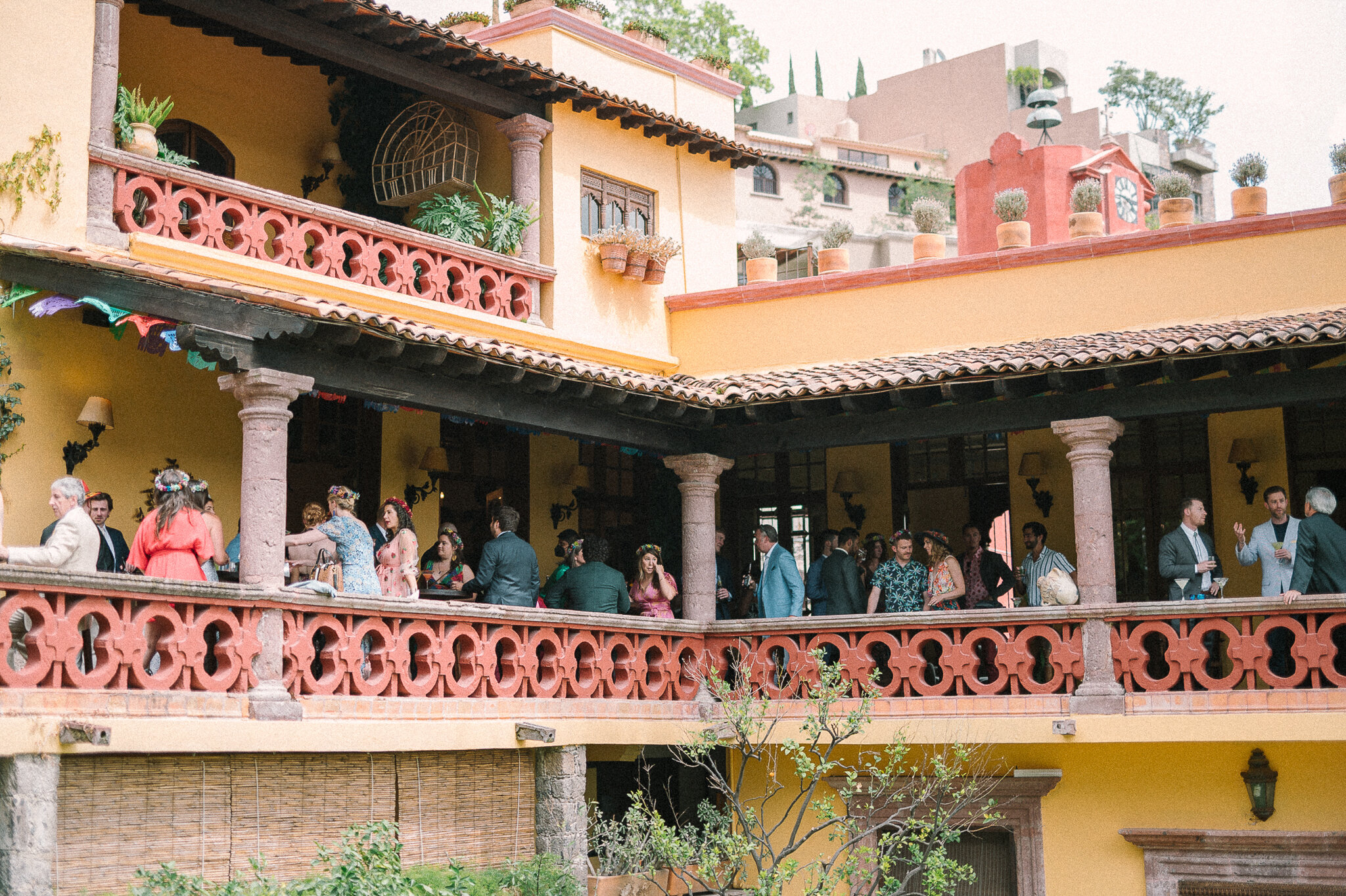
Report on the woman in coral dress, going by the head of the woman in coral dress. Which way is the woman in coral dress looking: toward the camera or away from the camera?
away from the camera

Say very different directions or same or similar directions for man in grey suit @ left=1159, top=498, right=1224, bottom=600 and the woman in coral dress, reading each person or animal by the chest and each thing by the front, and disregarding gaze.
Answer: very different directions

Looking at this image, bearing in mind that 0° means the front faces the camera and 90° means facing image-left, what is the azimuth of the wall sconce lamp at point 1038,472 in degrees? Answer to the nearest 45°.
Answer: approximately 45°

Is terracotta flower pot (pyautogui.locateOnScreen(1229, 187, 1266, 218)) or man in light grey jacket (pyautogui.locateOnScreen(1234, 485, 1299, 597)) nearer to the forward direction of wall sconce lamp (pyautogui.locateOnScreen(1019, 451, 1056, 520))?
the man in light grey jacket

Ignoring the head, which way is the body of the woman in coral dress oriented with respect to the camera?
away from the camera

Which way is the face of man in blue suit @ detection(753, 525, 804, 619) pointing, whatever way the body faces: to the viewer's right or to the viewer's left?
to the viewer's left

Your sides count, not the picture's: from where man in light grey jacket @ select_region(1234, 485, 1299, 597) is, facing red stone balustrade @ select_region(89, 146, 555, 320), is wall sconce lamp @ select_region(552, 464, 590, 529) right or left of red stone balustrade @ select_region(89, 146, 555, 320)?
right

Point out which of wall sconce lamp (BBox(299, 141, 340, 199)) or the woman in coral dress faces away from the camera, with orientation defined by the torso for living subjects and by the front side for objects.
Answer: the woman in coral dress

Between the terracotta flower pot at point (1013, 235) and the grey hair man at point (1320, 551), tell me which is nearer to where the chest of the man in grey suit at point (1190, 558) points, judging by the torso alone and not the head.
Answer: the grey hair man
